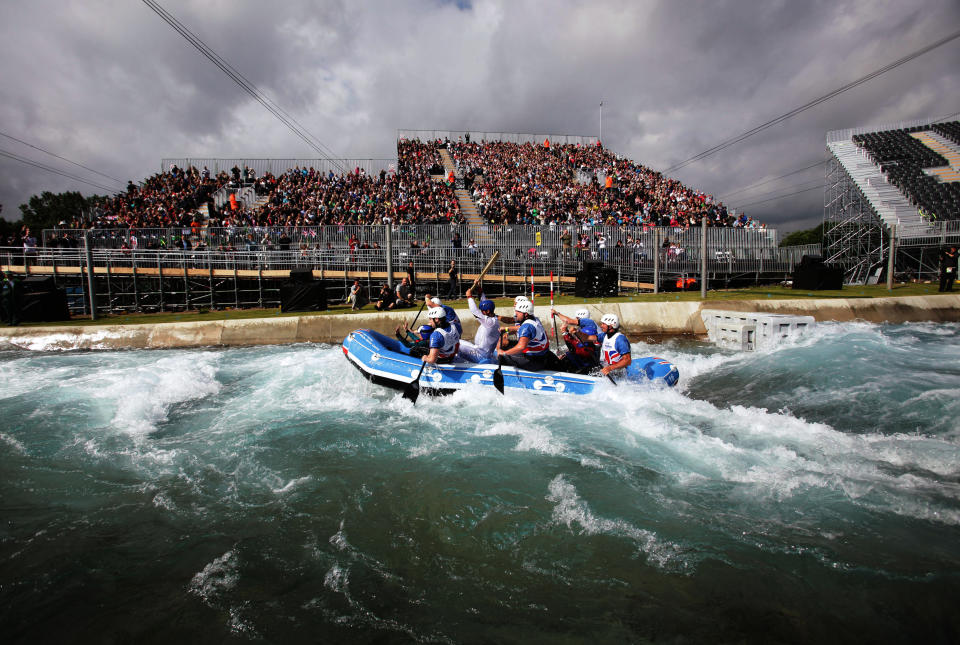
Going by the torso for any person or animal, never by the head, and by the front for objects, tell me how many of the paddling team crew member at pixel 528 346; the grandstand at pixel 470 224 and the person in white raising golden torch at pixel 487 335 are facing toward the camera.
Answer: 1

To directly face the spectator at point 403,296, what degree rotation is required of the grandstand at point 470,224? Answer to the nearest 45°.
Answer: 0° — it already faces them

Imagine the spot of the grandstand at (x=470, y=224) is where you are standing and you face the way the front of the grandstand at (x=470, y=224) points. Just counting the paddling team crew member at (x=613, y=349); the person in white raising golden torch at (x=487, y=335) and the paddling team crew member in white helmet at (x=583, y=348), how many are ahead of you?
3

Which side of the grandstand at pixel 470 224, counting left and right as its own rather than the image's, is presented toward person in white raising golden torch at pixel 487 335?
front

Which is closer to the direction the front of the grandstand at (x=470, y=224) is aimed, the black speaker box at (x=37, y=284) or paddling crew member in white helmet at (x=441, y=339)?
the paddling crew member in white helmet
